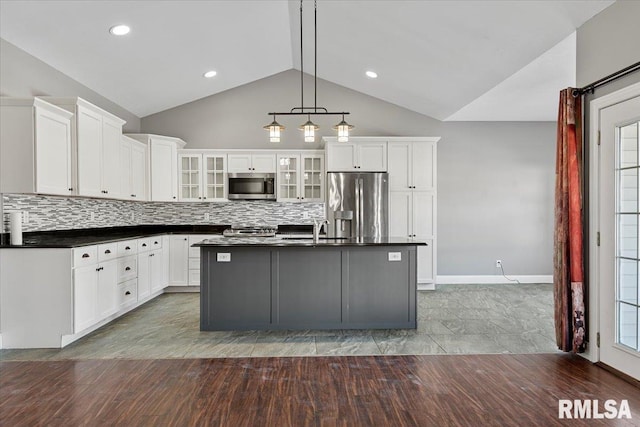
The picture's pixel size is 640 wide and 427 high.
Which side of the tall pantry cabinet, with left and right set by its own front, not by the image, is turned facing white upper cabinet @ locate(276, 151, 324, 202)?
right

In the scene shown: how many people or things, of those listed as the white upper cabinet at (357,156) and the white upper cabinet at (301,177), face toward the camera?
2

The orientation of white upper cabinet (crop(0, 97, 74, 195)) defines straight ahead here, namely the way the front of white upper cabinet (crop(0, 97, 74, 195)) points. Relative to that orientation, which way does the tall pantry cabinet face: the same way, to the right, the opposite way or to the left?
to the right

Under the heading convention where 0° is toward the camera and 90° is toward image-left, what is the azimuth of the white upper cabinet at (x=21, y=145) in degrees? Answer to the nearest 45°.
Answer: approximately 315°

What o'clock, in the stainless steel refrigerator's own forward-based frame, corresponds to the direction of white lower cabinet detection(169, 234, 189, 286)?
The white lower cabinet is roughly at 3 o'clock from the stainless steel refrigerator.

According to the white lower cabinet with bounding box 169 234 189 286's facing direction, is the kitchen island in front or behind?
in front

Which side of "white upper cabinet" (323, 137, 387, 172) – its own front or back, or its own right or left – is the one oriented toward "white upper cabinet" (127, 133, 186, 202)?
right

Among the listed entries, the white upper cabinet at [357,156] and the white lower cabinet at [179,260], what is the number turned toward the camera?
2

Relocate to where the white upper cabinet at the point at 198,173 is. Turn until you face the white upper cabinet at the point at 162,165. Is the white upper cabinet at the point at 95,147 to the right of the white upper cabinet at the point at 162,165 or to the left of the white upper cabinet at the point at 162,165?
left

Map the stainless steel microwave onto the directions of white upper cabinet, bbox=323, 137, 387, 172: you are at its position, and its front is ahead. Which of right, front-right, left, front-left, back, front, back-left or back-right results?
right

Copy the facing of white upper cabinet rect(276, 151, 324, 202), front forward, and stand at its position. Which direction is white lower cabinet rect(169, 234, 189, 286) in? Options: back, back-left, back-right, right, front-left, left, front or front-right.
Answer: right

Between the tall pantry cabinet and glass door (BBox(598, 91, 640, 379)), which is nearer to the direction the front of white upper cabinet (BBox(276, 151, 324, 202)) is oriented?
the glass door
